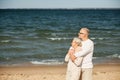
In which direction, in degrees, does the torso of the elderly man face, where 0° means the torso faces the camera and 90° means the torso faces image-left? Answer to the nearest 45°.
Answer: approximately 90°
